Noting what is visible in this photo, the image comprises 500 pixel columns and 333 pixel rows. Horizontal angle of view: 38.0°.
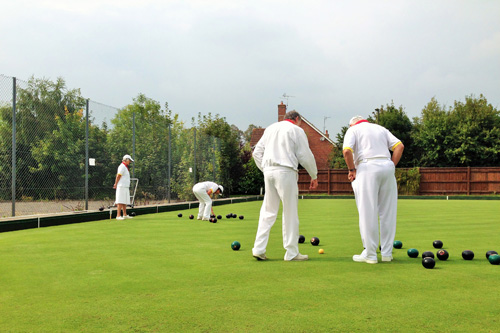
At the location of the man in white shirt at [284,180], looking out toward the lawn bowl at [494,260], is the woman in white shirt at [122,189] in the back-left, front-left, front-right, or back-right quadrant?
back-left

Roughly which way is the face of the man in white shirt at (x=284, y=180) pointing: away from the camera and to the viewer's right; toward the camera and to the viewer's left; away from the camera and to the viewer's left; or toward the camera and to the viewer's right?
away from the camera and to the viewer's right

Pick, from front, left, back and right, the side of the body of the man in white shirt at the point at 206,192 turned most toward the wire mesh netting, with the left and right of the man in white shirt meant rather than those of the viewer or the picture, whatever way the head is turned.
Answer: back

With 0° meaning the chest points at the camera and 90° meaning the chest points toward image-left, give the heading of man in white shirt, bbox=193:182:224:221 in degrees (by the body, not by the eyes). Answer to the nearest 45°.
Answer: approximately 270°

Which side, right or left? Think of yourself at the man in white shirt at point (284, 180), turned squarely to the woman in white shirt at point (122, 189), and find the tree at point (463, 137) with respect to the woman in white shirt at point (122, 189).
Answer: right

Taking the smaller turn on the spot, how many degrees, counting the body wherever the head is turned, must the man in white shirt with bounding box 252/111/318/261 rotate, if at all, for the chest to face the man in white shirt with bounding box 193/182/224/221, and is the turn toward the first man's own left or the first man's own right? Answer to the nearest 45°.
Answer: approximately 45° to the first man's own left

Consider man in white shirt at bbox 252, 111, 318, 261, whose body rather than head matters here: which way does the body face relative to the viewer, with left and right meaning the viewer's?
facing away from the viewer and to the right of the viewer

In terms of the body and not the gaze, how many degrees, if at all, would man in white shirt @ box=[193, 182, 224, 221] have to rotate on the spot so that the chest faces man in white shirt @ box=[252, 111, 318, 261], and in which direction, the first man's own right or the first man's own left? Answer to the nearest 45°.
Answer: approximately 90° to the first man's own right

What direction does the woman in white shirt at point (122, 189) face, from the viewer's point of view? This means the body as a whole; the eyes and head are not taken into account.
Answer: to the viewer's right
